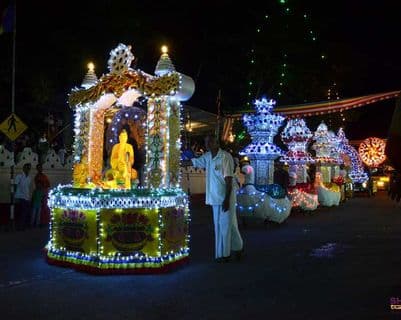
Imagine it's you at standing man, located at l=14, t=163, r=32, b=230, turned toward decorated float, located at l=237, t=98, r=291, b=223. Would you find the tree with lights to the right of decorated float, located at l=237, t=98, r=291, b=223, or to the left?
left

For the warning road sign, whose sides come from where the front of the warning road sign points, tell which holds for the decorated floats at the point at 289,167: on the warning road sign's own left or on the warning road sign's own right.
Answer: on the warning road sign's own left

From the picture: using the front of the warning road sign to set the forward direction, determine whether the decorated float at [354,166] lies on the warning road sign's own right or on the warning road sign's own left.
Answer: on the warning road sign's own left

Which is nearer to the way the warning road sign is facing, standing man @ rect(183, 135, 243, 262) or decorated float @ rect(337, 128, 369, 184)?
the standing man

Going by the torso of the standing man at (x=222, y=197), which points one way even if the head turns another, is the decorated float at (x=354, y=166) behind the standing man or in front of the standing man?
behind

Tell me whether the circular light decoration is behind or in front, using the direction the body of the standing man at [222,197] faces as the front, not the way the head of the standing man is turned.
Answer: behind

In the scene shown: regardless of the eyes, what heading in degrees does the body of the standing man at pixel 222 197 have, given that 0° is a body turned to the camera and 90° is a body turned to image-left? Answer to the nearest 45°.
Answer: approximately 45°

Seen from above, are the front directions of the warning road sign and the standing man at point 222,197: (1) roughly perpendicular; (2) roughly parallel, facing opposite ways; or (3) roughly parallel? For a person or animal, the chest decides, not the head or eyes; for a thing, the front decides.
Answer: roughly perpendicular

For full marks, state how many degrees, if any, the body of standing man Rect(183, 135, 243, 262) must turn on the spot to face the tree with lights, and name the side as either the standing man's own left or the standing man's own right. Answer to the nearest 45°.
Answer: approximately 135° to the standing man's own right

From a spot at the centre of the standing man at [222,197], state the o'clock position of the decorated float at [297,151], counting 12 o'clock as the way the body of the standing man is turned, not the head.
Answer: The decorated float is roughly at 5 o'clock from the standing man.
